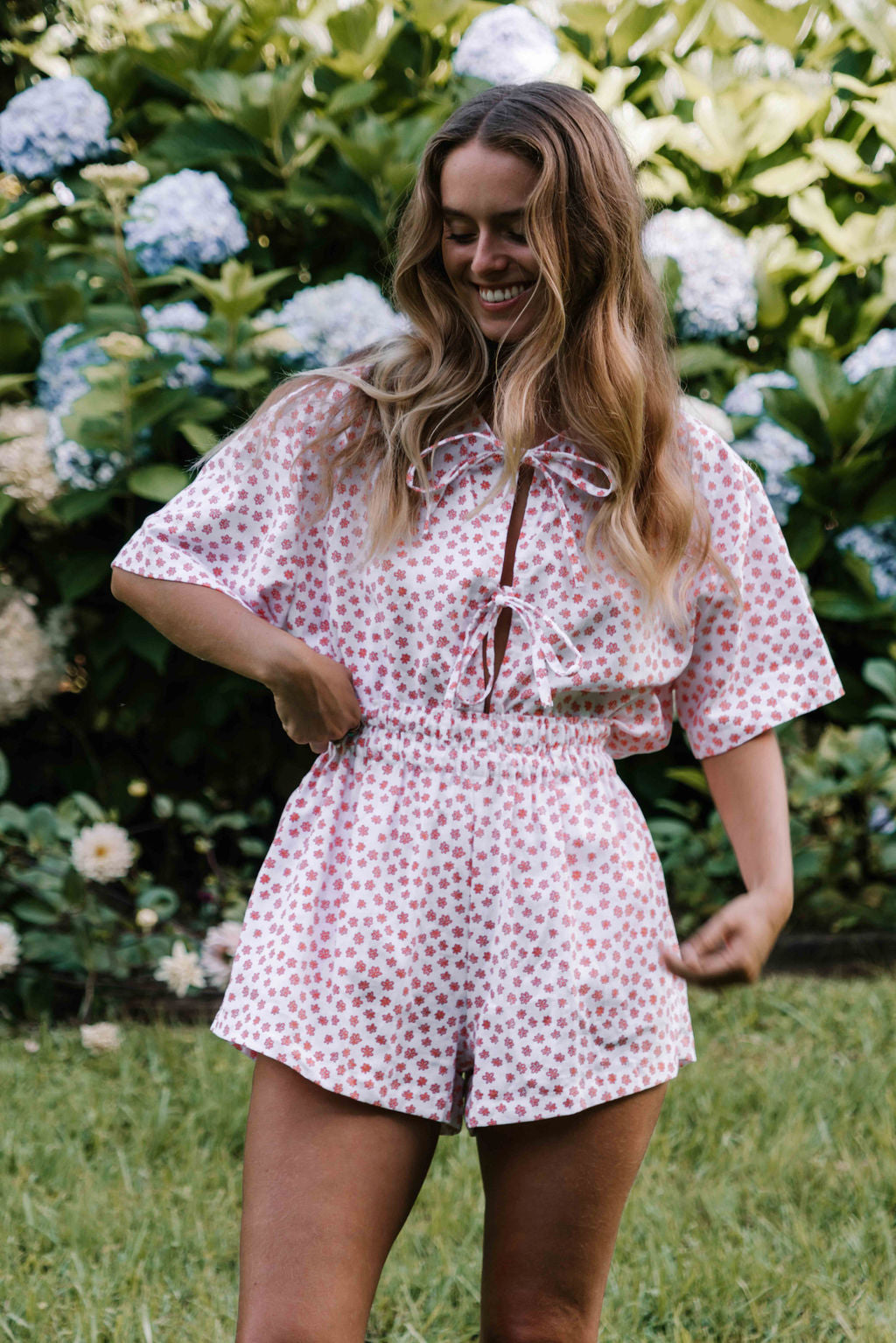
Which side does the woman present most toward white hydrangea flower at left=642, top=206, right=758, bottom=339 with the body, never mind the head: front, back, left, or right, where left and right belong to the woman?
back

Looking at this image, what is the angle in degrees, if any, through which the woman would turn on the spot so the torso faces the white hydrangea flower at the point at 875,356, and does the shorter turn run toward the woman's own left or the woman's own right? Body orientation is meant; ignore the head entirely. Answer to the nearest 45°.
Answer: approximately 180°

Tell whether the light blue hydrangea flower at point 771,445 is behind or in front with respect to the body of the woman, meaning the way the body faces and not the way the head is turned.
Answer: behind

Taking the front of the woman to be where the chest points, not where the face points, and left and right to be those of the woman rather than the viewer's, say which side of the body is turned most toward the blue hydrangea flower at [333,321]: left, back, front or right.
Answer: back

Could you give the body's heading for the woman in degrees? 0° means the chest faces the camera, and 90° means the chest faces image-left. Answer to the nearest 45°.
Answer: approximately 0°

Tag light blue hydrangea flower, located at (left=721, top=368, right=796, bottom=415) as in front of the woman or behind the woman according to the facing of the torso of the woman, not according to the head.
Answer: behind

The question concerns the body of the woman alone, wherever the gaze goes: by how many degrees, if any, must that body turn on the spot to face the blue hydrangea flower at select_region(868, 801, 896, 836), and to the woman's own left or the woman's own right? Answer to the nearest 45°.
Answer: approximately 135° to the woman's own left

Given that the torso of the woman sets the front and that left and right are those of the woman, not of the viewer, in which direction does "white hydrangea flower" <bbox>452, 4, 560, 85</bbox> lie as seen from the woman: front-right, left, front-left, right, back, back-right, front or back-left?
back
